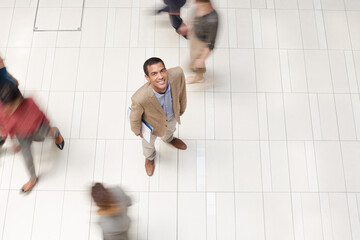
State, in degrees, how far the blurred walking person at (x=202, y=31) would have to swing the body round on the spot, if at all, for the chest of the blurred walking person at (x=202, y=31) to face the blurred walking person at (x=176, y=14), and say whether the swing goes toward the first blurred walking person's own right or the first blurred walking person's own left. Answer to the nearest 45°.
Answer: approximately 45° to the first blurred walking person's own right

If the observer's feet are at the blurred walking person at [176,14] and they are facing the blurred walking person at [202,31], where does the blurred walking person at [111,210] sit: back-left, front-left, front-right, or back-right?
front-right

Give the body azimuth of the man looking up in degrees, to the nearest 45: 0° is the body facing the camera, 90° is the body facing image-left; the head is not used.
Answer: approximately 315°

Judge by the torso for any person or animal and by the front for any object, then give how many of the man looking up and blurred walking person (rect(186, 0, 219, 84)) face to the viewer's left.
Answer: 1

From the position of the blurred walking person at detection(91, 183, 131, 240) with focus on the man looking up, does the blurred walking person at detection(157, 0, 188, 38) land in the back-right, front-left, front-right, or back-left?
front-left

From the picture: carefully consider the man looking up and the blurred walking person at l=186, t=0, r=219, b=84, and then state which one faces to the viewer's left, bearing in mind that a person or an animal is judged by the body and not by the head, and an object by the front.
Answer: the blurred walking person

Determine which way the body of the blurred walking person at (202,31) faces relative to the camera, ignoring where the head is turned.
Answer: to the viewer's left
